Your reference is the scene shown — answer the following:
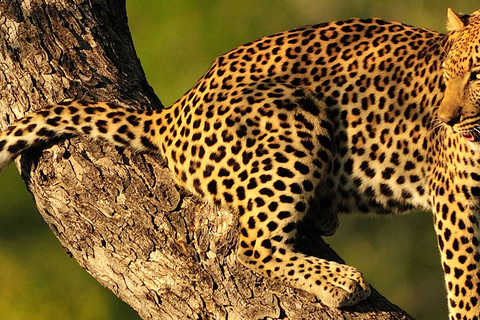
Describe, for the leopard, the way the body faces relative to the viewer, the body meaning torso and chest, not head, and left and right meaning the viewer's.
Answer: facing to the right of the viewer
